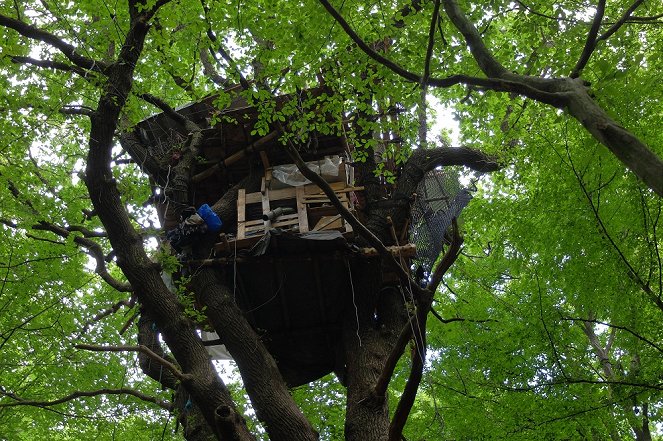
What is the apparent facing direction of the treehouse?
toward the camera
